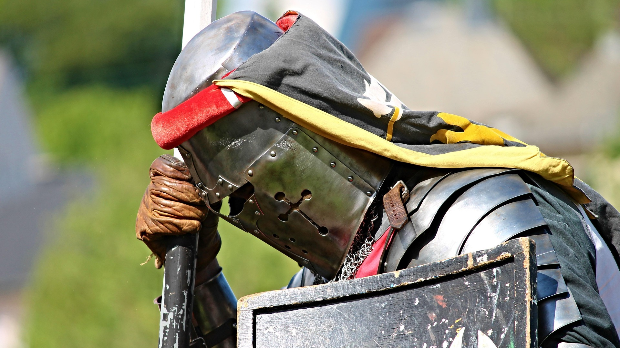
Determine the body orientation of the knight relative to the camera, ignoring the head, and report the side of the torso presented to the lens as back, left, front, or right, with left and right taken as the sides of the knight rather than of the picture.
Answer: left

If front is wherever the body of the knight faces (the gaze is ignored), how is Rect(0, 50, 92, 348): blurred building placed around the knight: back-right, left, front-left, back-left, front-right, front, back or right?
front-right
